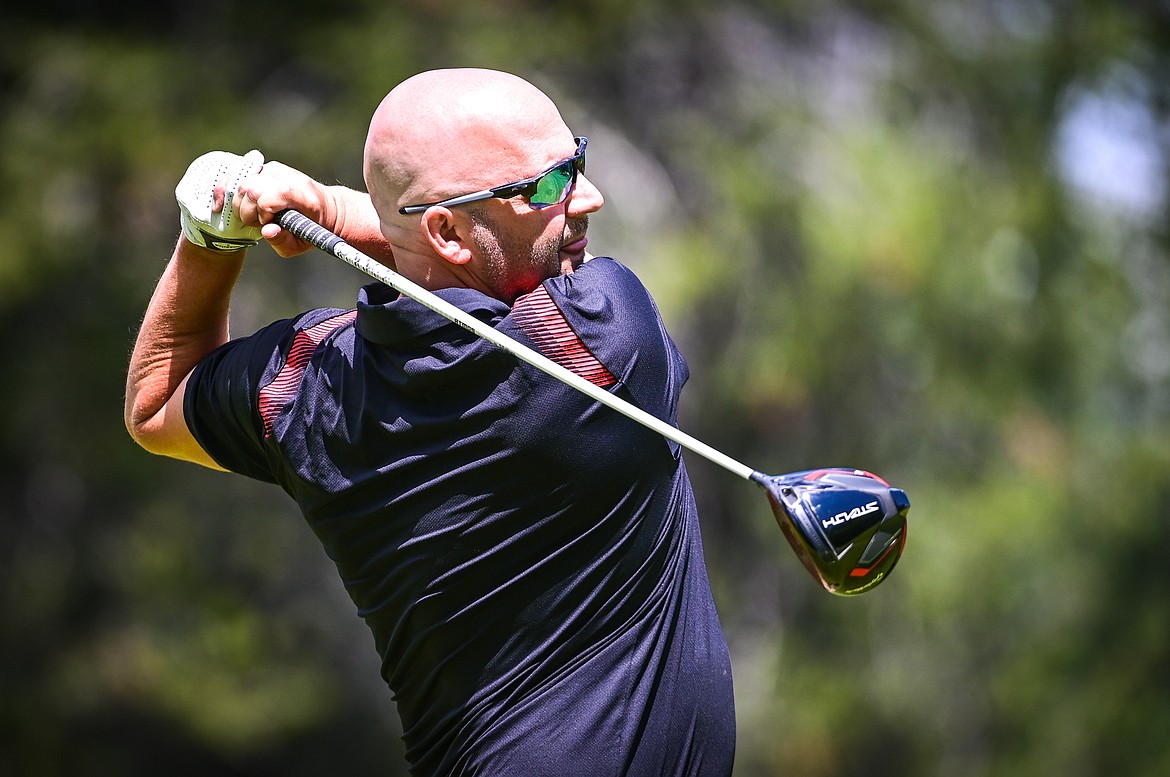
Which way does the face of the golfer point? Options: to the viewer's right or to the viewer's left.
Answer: to the viewer's right

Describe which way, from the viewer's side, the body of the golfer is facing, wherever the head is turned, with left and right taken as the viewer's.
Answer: facing away from the viewer
